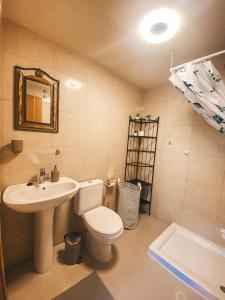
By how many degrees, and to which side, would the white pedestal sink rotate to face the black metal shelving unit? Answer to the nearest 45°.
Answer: approximately 45° to its left

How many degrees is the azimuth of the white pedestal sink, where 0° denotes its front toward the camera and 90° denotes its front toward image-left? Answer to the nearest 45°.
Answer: approximately 315°

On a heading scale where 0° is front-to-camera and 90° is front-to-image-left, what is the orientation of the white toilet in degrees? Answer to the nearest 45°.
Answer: approximately 315°

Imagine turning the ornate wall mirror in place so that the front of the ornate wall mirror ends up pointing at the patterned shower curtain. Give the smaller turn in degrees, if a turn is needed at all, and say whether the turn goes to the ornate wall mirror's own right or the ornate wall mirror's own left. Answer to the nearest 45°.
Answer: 0° — it already faces it

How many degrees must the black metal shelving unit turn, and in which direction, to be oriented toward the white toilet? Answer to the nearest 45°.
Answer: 0° — it already faces it

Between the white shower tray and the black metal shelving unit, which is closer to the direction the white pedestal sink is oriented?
the white shower tray
